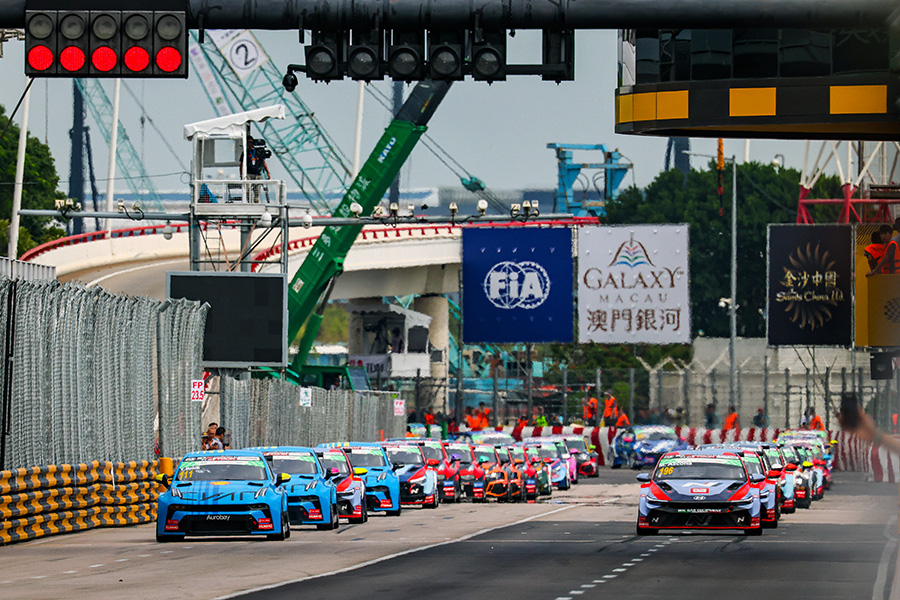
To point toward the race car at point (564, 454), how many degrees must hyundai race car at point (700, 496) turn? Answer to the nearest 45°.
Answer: approximately 180°

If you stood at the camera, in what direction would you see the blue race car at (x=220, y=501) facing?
facing the viewer

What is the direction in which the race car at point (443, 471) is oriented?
toward the camera

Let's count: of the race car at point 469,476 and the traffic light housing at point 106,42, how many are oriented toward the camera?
2

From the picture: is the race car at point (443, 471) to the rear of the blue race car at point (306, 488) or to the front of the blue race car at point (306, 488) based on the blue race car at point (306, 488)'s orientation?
to the rear

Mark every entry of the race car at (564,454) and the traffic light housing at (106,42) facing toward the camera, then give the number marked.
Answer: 2

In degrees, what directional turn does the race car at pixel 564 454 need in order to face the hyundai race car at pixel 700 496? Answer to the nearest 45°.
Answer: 0° — it already faces it

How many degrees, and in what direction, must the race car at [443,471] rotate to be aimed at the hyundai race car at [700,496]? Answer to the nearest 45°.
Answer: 0° — it already faces it

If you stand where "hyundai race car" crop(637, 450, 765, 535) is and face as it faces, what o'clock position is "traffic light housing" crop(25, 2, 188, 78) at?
The traffic light housing is roughly at 1 o'clock from the hyundai race car.

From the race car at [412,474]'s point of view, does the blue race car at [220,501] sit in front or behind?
in front

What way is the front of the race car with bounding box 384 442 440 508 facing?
toward the camera

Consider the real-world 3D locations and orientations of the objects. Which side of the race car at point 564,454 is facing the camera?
front
